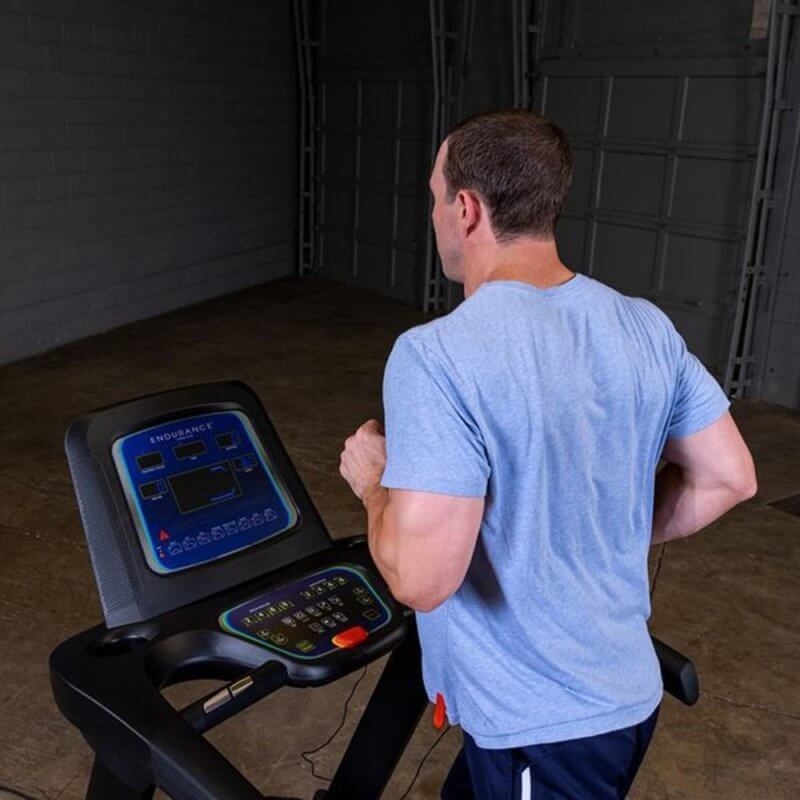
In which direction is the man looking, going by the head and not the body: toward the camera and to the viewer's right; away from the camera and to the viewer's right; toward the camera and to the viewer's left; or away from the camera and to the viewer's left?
away from the camera and to the viewer's left

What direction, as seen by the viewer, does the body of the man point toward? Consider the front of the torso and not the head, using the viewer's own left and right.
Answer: facing away from the viewer and to the left of the viewer

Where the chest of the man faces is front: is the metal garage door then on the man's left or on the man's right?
on the man's right
